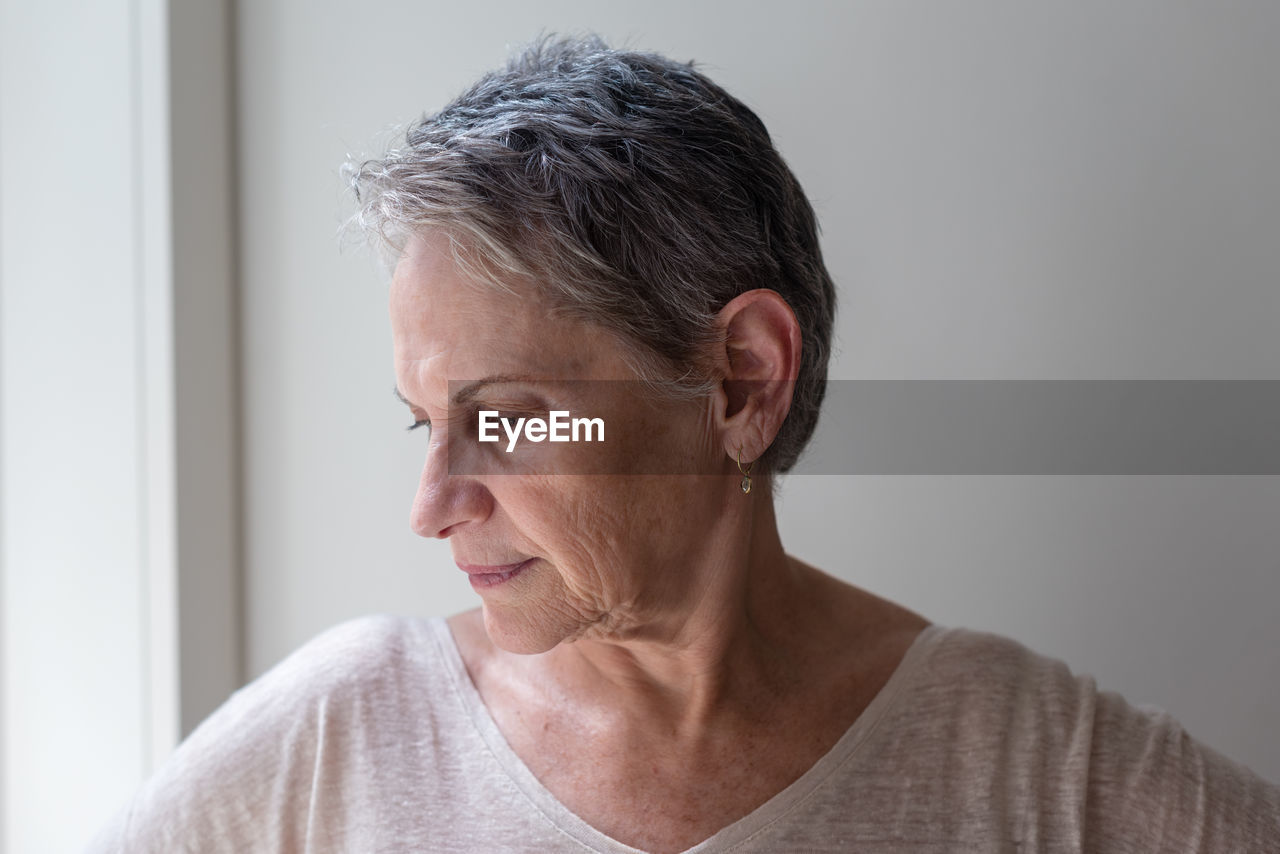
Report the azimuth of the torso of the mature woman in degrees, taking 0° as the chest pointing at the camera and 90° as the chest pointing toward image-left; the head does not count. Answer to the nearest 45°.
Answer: approximately 0°
